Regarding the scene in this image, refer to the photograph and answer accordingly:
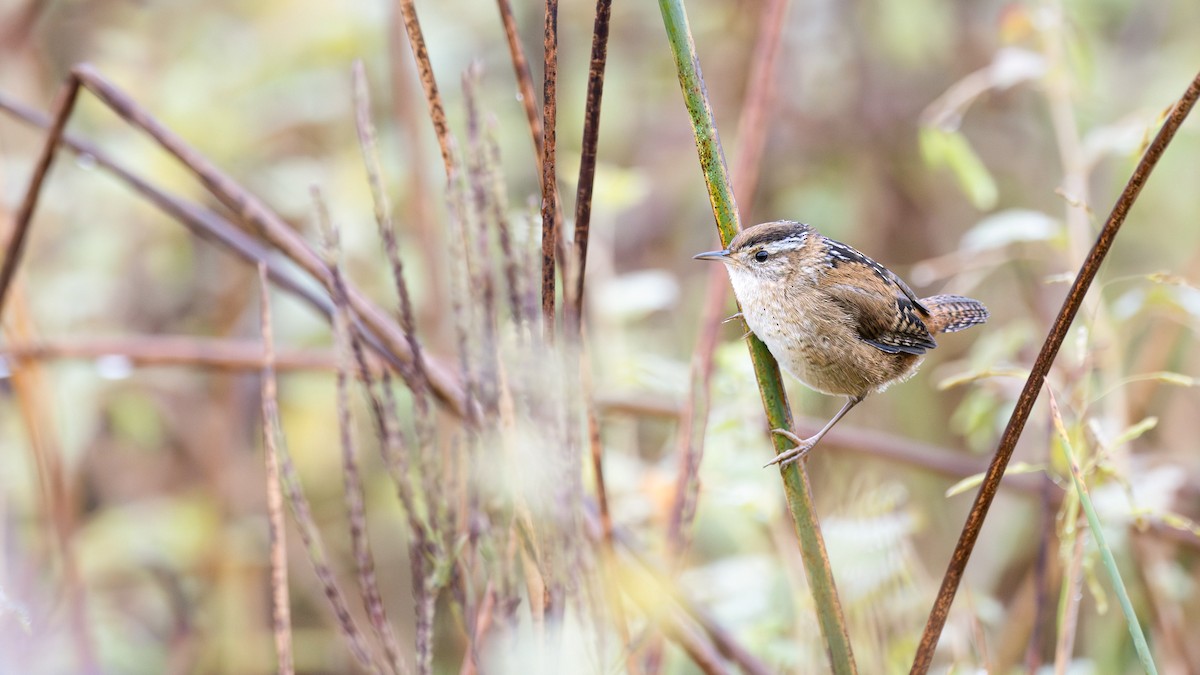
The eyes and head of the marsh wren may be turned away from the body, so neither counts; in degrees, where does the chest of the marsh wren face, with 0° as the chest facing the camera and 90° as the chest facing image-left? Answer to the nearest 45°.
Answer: approximately 90°

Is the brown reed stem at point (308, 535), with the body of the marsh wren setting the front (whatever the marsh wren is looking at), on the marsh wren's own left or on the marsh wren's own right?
on the marsh wren's own left

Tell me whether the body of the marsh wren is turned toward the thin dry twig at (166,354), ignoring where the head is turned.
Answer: yes

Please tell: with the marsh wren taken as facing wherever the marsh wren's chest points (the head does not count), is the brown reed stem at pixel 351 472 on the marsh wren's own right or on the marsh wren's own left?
on the marsh wren's own left
